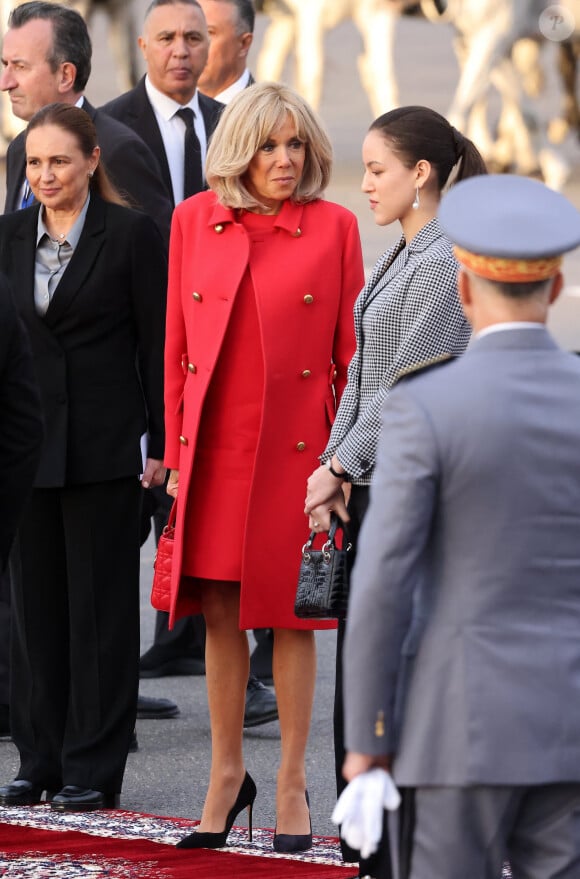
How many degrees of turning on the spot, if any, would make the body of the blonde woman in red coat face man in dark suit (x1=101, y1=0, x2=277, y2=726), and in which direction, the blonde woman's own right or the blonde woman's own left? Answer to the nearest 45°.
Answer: approximately 180°

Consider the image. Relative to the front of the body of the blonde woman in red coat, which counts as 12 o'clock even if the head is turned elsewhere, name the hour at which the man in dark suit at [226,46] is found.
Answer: The man in dark suit is roughly at 6 o'clock from the blonde woman in red coat.

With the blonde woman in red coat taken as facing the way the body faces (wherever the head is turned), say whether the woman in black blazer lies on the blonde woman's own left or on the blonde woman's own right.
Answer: on the blonde woman's own right
